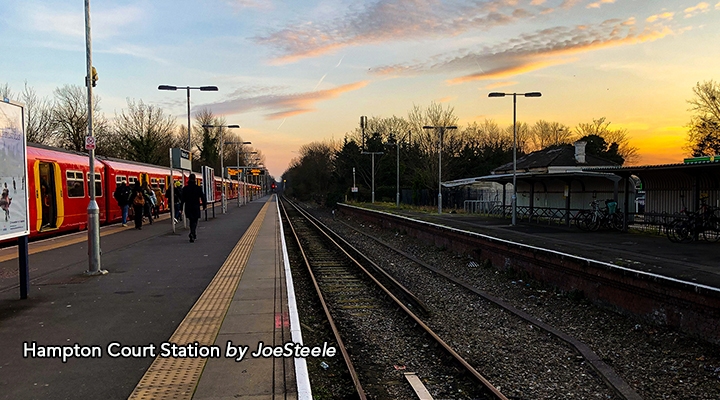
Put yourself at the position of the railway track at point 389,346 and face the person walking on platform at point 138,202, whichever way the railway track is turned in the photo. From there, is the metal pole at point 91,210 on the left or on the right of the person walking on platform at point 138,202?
left

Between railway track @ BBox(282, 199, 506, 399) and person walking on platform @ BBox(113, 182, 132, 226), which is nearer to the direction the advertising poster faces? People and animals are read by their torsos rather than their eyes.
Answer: the railway track

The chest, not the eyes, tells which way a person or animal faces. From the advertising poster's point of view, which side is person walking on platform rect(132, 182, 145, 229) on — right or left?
on its left

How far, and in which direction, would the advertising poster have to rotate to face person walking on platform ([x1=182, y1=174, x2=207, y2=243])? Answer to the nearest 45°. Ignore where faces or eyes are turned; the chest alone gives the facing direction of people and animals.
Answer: approximately 90° to its left

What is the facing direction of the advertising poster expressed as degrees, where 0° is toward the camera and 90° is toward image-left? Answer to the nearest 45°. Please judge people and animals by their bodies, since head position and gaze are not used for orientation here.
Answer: approximately 315°

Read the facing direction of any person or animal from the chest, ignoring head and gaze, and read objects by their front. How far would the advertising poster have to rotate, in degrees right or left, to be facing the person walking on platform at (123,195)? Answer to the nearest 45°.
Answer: approximately 135° to its left

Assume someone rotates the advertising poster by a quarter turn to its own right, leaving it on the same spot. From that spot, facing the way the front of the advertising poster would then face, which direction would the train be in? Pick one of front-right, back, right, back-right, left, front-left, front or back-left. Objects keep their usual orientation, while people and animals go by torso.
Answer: back-right
